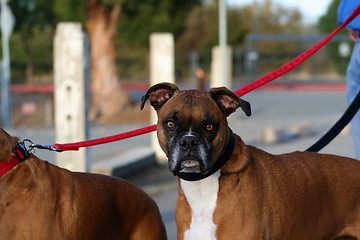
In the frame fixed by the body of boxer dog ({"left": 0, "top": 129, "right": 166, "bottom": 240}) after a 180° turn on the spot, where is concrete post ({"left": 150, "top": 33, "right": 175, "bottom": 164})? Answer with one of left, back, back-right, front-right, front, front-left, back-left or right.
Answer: left

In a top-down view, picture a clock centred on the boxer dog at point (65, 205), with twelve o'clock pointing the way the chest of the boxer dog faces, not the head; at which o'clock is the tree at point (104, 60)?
The tree is roughly at 3 o'clock from the boxer dog.

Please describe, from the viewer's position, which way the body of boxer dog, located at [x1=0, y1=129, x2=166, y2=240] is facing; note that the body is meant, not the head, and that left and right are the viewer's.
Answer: facing to the left of the viewer

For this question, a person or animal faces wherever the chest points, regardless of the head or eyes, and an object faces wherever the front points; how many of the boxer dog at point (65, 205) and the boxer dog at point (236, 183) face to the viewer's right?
0

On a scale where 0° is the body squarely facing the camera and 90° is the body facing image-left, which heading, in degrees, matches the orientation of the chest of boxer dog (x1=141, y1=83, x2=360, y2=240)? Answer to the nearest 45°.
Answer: approximately 45°

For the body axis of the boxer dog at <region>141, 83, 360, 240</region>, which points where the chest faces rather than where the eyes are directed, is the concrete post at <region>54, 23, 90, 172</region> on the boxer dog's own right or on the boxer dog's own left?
on the boxer dog's own right

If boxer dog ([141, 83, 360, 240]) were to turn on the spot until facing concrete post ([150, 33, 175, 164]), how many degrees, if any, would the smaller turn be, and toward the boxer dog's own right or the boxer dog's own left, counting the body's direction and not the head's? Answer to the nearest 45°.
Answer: approximately 135° to the boxer dog's own right

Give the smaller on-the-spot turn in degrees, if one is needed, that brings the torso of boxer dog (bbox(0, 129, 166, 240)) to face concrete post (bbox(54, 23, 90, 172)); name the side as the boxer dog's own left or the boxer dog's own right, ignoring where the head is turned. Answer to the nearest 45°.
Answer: approximately 90° to the boxer dog's own right

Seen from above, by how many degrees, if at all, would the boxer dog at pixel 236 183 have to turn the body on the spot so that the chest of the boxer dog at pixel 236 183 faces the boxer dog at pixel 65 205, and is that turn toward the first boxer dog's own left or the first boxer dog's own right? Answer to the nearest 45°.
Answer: approximately 45° to the first boxer dog's own right

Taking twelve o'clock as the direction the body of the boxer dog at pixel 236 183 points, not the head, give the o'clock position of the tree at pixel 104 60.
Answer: The tree is roughly at 4 o'clock from the boxer dog.
